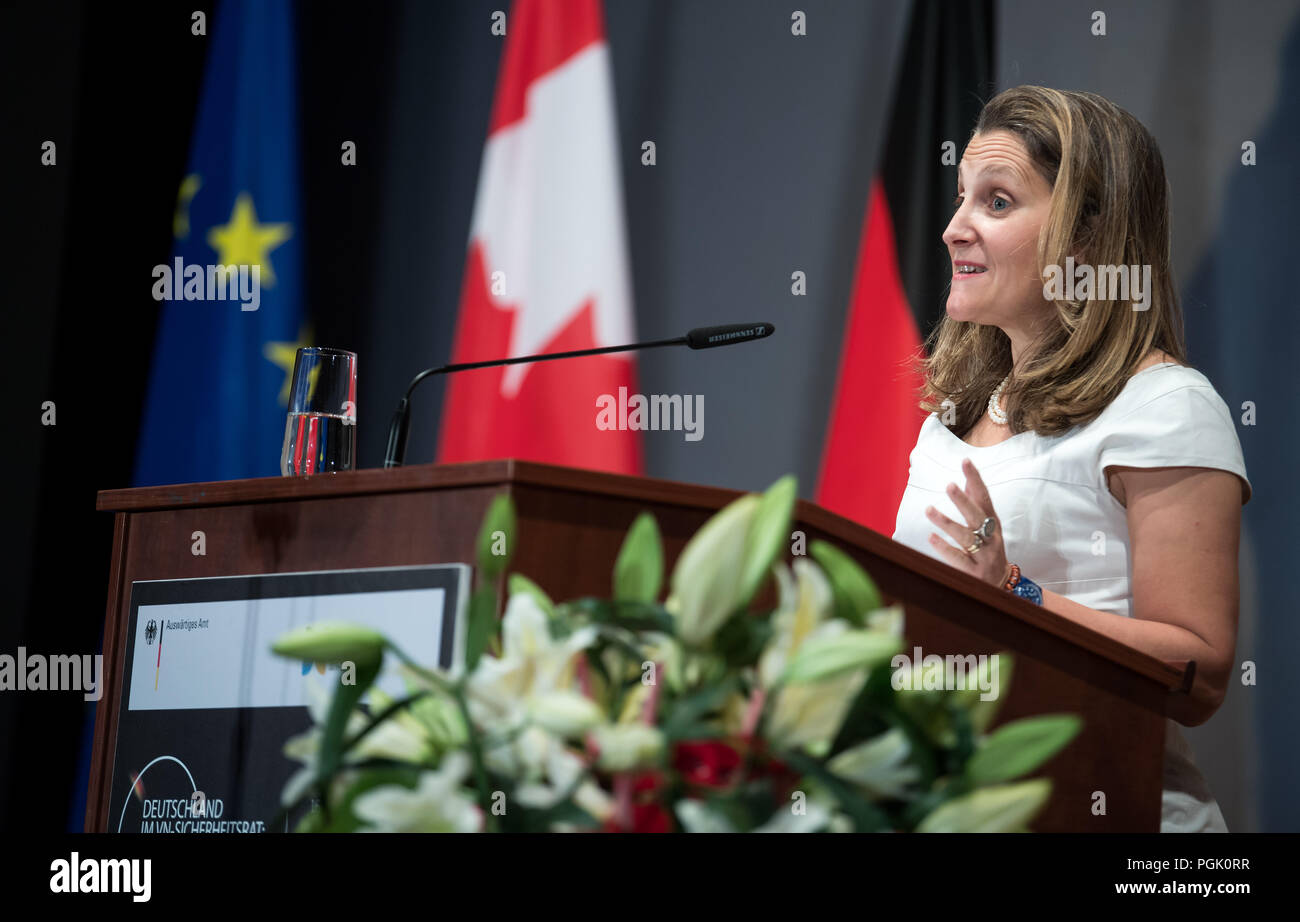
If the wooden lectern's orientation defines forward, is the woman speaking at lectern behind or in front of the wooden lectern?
behind

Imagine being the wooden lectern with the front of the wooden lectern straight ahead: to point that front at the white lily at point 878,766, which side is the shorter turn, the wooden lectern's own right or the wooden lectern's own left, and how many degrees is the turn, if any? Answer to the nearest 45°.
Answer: approximately 45° to the wooden lectern's own left

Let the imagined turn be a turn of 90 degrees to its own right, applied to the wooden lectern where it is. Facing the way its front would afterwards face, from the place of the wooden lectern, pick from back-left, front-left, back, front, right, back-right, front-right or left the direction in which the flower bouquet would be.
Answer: back-left

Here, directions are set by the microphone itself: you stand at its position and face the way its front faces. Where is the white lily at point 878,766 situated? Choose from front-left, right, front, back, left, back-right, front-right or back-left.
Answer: right

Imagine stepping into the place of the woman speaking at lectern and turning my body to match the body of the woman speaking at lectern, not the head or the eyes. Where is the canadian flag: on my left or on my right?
on my right

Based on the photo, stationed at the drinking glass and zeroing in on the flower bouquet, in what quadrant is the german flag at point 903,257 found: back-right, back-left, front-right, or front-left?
back-left

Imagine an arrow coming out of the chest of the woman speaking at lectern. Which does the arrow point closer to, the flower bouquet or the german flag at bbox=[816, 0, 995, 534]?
the flower bouquet

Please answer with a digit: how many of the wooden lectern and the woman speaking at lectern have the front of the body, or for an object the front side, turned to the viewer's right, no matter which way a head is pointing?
0

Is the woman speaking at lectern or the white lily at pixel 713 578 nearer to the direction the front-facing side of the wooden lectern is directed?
the white lily

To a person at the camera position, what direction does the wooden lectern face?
facing the viewer and to the left of the viewer

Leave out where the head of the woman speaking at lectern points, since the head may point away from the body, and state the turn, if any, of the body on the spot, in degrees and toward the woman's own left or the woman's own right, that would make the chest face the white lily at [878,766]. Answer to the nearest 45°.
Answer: approximately 45° to the woman's own left

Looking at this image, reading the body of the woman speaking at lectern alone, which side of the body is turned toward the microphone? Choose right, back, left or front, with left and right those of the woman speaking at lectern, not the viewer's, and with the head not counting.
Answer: front

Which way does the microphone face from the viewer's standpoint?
to the viewer's right

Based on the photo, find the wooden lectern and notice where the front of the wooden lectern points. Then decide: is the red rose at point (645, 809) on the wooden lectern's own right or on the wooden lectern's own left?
on the wooden lectern's own left

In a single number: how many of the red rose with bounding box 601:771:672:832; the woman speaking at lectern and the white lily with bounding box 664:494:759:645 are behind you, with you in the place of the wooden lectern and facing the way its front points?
1
